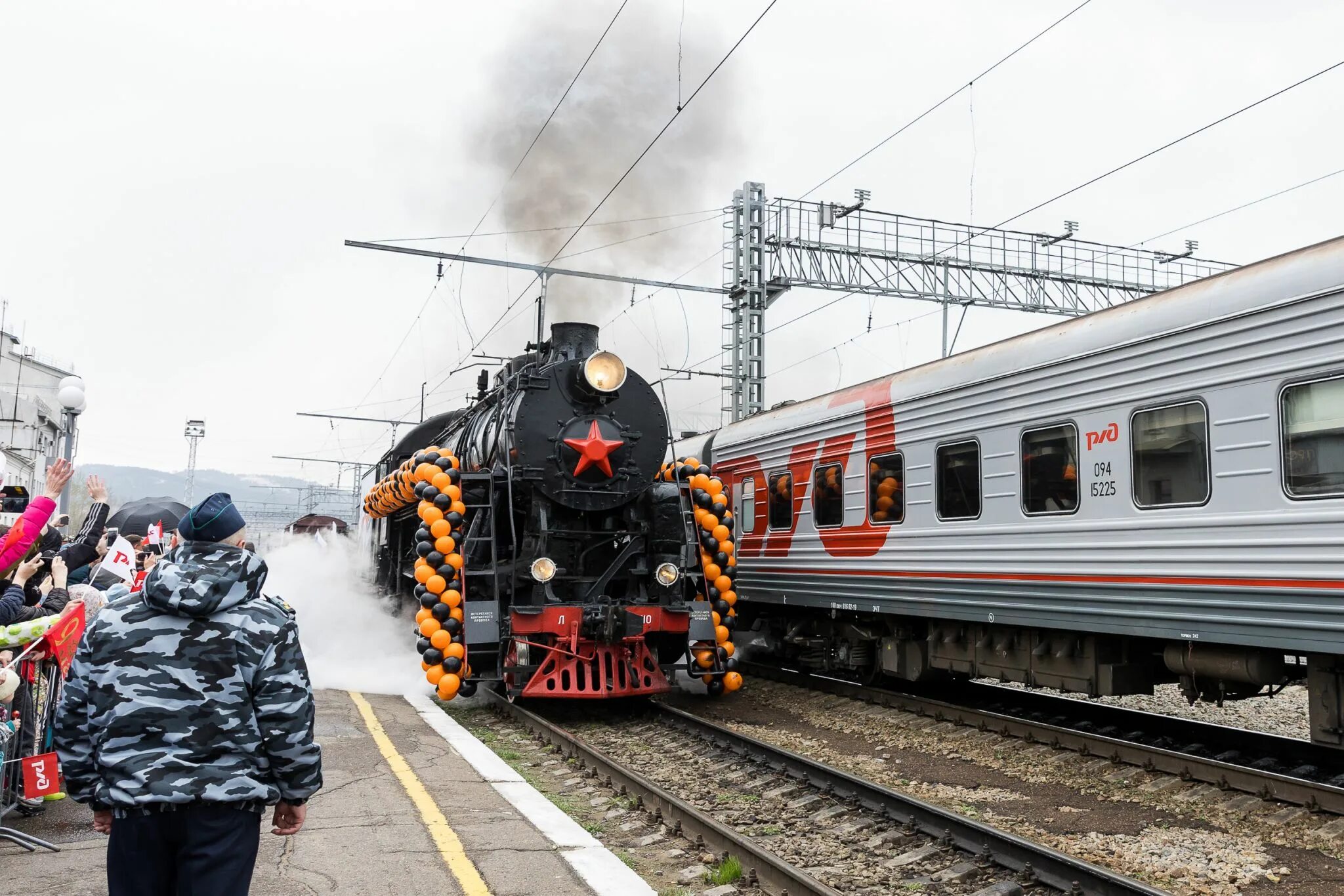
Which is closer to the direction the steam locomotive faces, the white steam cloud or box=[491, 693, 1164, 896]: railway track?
the railway track

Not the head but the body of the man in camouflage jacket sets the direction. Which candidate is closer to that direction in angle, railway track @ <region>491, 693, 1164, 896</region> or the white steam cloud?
the white steam cloud

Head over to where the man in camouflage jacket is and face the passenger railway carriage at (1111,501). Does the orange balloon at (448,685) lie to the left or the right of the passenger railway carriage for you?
left

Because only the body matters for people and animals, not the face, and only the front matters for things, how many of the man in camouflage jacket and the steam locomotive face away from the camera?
1

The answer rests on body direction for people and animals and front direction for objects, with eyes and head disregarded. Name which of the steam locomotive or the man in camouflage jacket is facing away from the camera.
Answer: the man in camouflage jacket

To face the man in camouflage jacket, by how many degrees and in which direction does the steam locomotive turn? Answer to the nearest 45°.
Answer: approximately 45° to its right

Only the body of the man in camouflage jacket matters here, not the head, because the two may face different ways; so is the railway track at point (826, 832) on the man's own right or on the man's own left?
on the man's own right

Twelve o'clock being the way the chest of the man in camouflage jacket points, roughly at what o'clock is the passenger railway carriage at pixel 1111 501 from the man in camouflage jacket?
The passenger railway carriage is roughly at 2 o'clock from the man in camouflage jacket.

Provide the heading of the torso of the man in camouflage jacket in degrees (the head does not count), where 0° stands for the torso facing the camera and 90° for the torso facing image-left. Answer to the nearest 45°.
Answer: approximately 180°

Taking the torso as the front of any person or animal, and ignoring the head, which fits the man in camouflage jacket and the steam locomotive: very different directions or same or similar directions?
very different directions
